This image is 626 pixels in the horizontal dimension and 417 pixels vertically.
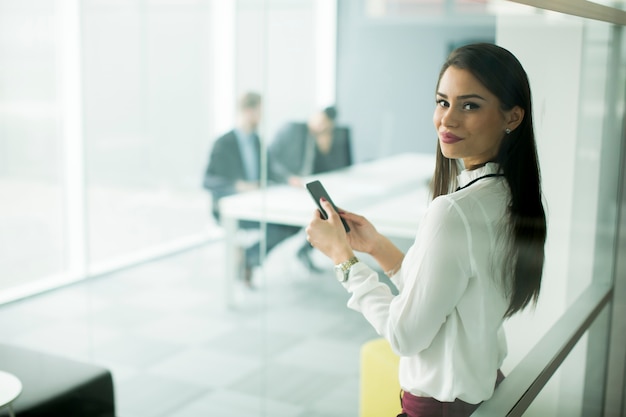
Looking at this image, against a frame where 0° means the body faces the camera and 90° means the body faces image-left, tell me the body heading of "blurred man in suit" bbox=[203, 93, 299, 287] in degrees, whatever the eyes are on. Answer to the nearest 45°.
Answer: approximately 315°

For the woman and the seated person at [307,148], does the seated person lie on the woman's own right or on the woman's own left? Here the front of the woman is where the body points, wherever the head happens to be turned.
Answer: on the woman's own right

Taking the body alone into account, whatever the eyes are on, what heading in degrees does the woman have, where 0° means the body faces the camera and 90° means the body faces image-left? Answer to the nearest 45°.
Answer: approximately 90°

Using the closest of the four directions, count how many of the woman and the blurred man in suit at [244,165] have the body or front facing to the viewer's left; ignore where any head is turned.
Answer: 1
